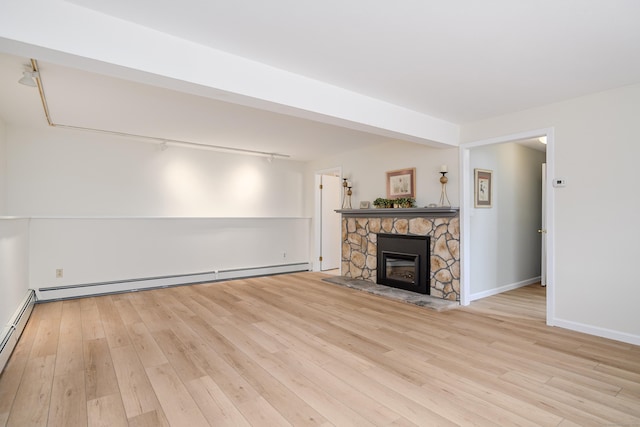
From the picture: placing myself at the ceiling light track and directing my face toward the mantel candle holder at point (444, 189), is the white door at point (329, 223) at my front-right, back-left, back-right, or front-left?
front-left

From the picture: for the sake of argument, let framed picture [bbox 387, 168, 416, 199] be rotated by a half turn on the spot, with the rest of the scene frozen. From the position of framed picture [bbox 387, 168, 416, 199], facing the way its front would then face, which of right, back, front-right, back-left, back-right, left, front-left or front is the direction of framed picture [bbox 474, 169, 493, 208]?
front-right

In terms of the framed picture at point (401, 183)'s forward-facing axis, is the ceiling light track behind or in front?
in front

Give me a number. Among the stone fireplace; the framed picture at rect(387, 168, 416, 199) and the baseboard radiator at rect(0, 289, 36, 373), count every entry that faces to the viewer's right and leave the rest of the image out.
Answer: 1

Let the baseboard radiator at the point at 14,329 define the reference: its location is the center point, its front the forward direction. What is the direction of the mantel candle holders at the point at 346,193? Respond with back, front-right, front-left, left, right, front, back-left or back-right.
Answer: front

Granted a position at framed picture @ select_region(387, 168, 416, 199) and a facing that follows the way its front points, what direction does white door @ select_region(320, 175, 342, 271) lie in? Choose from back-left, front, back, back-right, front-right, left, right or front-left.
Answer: right

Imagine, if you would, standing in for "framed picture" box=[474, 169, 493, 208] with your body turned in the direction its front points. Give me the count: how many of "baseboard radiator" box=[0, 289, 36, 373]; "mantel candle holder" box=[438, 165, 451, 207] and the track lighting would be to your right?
3

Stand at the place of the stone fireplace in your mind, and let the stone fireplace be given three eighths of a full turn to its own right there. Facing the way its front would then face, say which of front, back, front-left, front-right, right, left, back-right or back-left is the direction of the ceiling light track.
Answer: left

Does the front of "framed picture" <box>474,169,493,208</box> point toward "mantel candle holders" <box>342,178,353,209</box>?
no

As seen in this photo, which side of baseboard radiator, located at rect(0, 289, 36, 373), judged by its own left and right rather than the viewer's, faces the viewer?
right

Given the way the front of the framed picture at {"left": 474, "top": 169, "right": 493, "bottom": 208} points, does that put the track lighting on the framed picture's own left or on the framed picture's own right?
on the framed picture's own right

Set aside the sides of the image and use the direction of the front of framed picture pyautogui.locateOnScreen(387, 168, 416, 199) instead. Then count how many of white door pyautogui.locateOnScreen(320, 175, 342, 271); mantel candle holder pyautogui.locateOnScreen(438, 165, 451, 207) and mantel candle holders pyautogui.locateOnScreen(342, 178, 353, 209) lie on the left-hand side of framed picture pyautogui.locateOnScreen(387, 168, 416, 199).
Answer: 1

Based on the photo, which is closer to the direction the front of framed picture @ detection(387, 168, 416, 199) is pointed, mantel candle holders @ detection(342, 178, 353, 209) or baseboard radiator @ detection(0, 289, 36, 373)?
the baseboard radiator

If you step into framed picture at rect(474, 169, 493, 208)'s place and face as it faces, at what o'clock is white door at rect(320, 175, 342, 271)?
The white door is roughly at 5 o'clock from the framed picture.

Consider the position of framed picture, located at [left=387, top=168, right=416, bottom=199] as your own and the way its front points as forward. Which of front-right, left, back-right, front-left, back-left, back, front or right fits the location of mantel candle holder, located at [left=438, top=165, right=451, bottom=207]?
left

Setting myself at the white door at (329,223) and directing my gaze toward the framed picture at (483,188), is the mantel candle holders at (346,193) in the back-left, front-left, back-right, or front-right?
front-right

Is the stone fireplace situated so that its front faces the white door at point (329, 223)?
no
